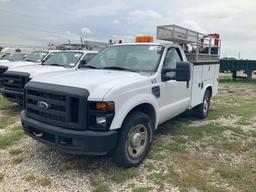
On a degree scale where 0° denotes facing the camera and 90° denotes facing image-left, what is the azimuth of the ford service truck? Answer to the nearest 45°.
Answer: approximately 45°
